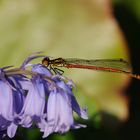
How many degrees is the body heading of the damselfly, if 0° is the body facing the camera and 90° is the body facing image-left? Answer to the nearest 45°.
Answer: approximately 90°

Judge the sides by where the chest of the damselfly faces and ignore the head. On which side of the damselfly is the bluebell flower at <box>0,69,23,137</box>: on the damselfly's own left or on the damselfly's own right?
on the damselfly's own left
